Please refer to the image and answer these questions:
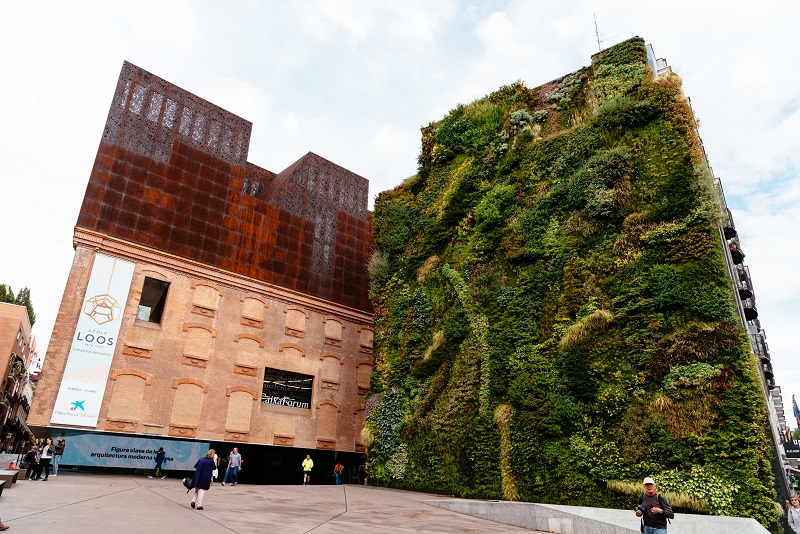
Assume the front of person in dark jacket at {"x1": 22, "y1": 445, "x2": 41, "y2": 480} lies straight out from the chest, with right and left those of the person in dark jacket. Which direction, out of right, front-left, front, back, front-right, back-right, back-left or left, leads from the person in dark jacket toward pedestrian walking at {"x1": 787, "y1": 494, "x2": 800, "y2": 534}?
front-right

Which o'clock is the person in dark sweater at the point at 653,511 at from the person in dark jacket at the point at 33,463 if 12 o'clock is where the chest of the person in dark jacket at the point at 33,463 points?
the person in dark sweater at the point at 653,511 is roughly at 2 o'clock from the person in dark jacket at the point at 33,463.

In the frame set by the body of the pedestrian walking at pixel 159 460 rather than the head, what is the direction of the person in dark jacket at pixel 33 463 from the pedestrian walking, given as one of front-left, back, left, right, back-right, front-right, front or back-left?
front-left

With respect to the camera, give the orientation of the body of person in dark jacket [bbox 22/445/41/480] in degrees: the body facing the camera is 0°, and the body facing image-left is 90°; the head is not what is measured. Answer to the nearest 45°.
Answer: approximately 270°

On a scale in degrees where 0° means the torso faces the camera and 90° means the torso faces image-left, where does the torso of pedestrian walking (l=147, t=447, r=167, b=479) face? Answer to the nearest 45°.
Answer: approximately 90°

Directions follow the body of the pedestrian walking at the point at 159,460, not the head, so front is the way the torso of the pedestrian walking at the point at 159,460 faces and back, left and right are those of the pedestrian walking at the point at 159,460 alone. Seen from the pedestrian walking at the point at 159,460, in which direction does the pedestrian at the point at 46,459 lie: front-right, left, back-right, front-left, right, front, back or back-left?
front-left

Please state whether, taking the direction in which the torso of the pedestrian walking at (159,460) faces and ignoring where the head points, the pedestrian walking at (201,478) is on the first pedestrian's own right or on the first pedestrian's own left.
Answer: on the first pedestrian's own left

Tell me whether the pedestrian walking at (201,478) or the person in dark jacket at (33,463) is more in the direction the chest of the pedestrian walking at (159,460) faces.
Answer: the person in dark jacket

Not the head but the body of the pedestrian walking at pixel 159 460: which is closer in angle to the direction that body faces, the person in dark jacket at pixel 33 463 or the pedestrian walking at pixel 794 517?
the person in dark jacket
